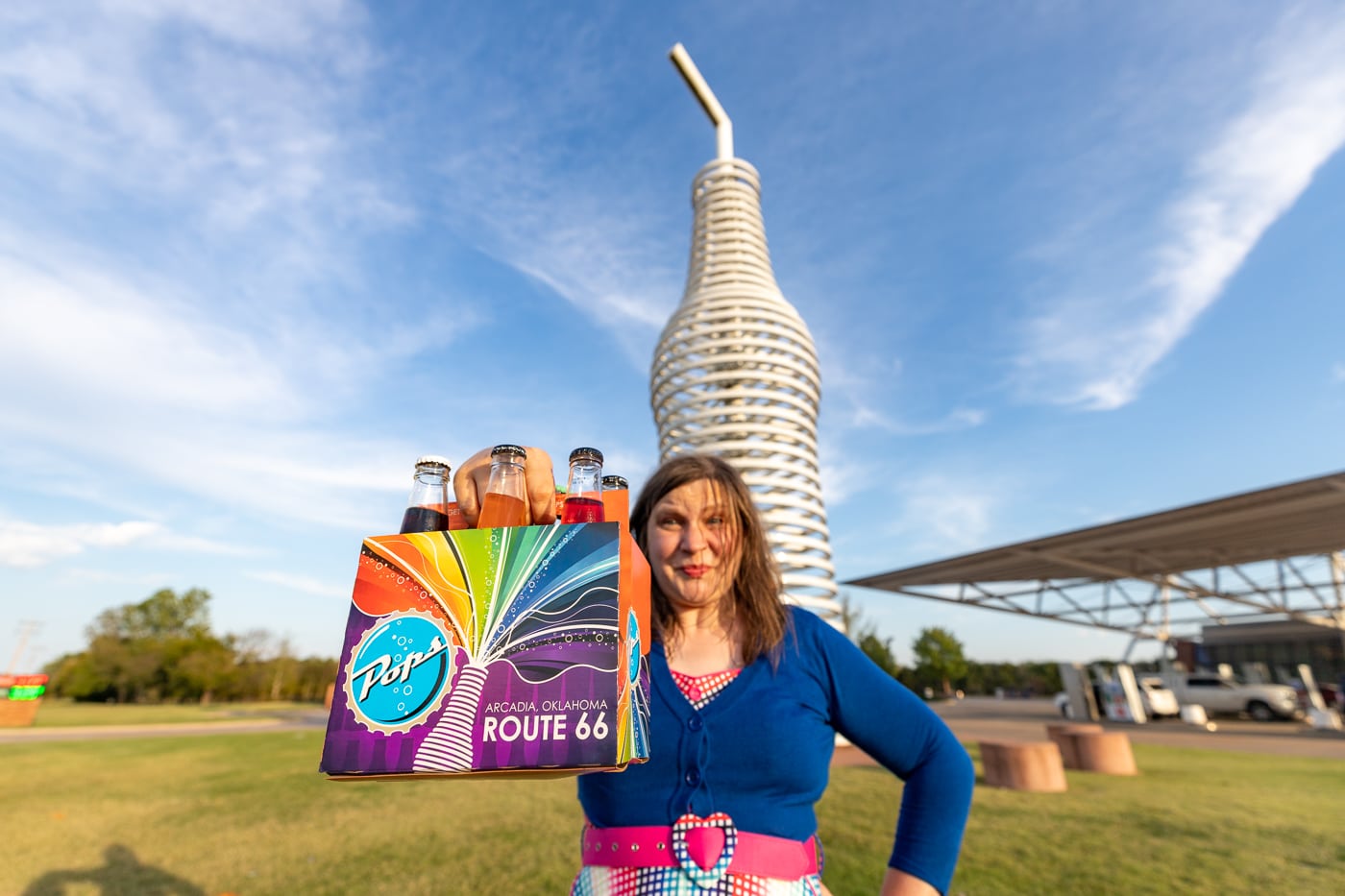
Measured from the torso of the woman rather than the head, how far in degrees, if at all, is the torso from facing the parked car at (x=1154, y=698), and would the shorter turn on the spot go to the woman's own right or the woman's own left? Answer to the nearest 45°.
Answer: approximately 135° to the woman's own left

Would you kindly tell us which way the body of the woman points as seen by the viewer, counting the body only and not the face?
toward the camera

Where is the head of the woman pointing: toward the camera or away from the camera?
toward the camera

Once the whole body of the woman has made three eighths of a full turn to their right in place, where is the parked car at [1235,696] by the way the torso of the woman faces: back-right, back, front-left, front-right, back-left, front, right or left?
right

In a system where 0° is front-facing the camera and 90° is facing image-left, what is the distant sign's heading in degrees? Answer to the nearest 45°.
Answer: approximately 0°

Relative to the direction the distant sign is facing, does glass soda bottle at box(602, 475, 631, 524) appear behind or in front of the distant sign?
in front

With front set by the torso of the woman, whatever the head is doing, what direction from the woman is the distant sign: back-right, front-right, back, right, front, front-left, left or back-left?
right

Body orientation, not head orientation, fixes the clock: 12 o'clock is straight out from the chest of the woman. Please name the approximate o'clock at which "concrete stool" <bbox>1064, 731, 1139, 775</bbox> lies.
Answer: The concrete stool is roughly at 7 o'clock from the woman.

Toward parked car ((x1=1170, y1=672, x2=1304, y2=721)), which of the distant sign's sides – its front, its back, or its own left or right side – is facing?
left

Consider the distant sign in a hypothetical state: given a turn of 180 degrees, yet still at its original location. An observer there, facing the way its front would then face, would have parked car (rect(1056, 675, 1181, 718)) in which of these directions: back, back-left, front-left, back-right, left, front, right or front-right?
right

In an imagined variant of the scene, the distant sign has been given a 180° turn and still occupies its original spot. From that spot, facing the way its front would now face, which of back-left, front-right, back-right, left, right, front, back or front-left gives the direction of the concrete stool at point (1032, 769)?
back

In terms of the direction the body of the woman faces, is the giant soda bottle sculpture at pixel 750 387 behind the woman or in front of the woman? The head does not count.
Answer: behind

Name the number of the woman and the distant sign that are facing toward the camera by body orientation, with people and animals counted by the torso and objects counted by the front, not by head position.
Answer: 2

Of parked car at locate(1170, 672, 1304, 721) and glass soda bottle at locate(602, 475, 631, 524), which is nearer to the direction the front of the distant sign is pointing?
the glass soda bottle
